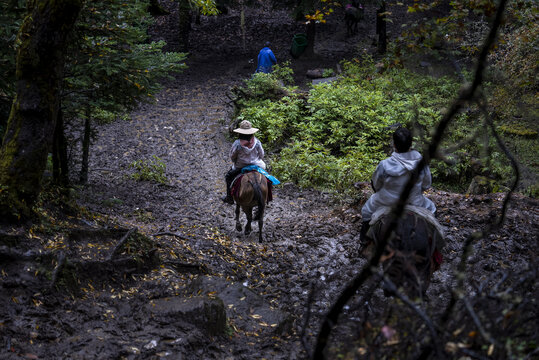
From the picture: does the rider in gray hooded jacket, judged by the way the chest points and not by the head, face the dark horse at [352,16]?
yes

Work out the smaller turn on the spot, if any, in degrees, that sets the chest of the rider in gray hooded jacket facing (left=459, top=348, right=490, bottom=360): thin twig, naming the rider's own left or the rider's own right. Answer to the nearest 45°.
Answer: approximately 180°

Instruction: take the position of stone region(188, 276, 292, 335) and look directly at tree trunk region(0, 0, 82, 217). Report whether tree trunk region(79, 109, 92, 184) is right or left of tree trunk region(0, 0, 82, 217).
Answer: right

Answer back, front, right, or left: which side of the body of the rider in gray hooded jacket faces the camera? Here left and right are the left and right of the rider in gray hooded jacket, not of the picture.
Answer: back
